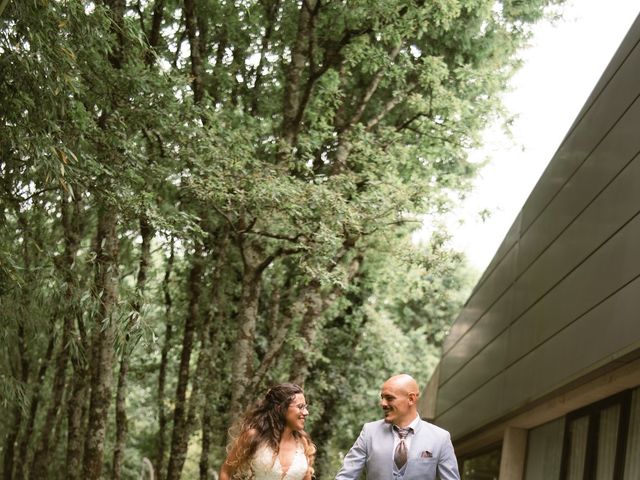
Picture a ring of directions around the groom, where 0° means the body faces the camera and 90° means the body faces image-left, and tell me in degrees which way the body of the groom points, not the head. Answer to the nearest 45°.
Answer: approximately 0°

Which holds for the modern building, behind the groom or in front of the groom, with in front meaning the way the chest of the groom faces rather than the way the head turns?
behind

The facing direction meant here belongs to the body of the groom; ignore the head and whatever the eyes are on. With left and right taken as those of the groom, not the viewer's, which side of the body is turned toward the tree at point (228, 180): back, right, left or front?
back

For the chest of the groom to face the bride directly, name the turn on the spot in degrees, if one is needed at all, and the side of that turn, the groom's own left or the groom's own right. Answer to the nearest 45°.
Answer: approximately 135° to the groom's own right
